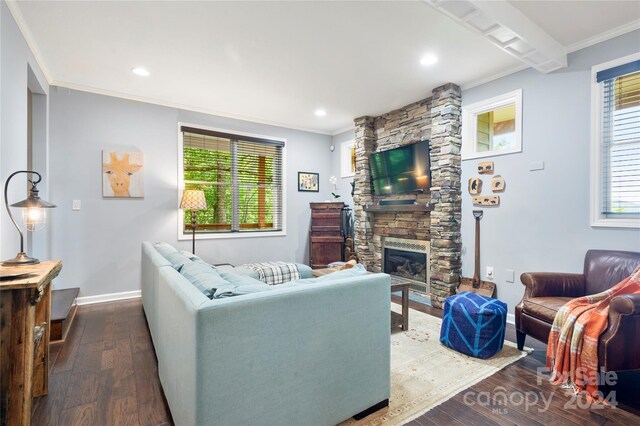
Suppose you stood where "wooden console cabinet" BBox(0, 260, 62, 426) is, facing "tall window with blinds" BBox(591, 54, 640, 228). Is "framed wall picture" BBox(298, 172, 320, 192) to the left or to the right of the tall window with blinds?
left

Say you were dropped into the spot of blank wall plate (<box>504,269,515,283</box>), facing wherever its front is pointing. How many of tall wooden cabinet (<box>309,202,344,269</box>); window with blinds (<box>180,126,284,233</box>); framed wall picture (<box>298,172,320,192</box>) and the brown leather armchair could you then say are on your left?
1

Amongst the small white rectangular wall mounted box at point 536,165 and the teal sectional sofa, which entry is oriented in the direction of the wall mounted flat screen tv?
the teal sectional sofa

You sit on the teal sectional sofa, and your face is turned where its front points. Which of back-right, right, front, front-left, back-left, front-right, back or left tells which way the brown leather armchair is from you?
front-right

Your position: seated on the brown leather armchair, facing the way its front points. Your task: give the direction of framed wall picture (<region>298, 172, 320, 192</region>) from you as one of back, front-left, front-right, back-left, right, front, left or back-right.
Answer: front-right

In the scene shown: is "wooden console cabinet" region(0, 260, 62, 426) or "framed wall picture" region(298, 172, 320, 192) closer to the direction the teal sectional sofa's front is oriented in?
the framed wall picture

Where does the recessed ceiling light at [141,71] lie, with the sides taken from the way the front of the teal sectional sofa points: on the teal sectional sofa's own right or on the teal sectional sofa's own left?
on the teal sectional sofa's own left

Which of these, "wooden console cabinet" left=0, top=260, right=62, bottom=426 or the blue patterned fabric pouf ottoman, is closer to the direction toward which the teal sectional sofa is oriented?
the blue patterned fabric pouf ottoman

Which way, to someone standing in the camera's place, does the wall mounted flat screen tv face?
facing the viewer and to the left of the viewer

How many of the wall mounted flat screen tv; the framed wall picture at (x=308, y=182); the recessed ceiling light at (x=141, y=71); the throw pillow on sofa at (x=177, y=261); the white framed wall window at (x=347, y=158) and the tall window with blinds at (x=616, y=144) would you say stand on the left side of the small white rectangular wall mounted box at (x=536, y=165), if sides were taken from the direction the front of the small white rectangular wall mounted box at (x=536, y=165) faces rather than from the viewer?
1

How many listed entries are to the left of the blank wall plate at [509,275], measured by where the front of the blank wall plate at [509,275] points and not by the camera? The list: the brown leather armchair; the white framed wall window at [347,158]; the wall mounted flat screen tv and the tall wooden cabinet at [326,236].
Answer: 1

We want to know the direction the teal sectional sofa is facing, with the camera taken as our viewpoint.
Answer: facing away from the viewer and to the right of the viewer
